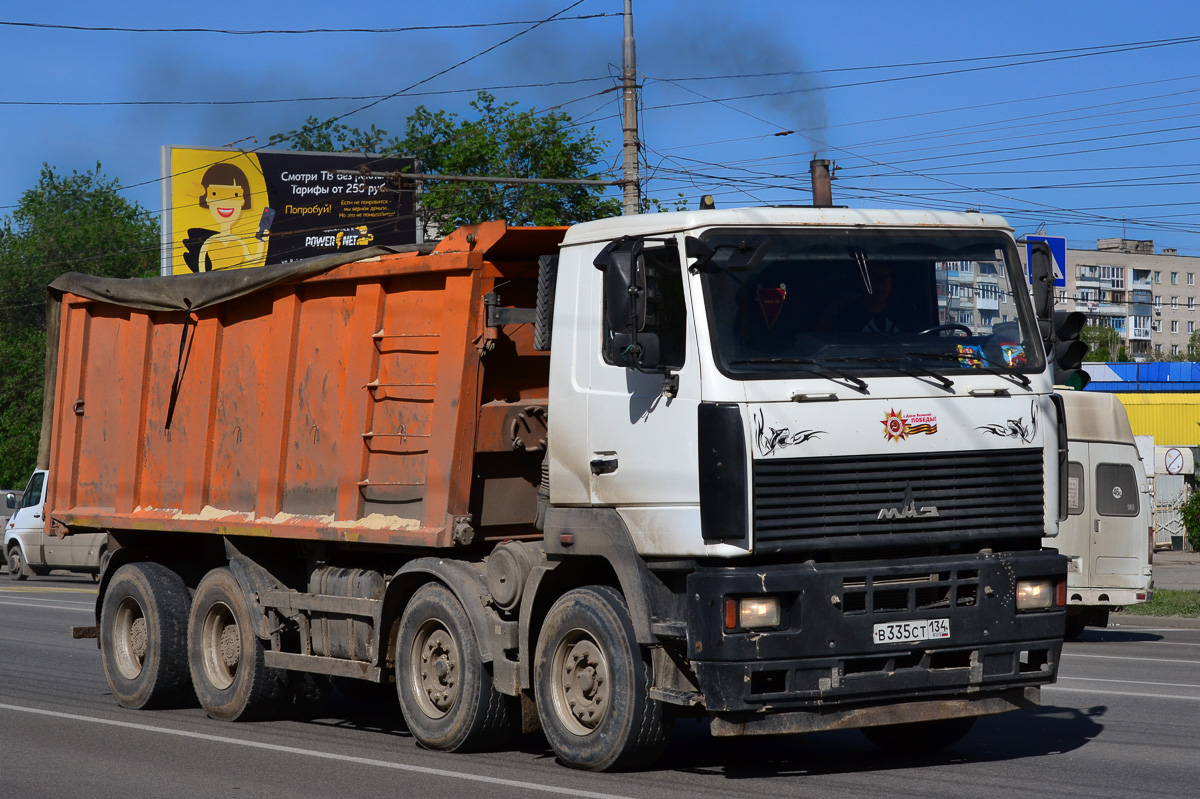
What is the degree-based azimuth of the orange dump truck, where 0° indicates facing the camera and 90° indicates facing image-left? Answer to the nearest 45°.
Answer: approximately 315°

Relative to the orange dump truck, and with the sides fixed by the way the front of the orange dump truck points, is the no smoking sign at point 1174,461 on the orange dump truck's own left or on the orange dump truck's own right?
on the orange dump truck's own left

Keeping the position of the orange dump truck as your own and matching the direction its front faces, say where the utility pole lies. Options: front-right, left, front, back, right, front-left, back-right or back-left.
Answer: back-left

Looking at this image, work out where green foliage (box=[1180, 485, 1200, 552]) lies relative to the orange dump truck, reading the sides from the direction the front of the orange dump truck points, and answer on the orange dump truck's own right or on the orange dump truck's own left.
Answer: on the orange dump truck's own left

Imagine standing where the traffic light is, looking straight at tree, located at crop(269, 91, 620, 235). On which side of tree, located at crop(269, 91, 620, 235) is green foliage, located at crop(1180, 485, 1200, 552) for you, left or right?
right

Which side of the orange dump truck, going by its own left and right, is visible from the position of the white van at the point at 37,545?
back

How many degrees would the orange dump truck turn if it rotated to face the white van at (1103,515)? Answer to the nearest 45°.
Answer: approximately 90° to its left

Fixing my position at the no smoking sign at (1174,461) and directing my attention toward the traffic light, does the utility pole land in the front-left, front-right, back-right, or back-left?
front-right

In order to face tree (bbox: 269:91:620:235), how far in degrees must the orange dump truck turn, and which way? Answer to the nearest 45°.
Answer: approximately 135° to its left

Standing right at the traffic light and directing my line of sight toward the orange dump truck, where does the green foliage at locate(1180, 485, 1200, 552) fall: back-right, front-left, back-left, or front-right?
back-right

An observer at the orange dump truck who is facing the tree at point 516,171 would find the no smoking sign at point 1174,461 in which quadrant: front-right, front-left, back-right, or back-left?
front-right
